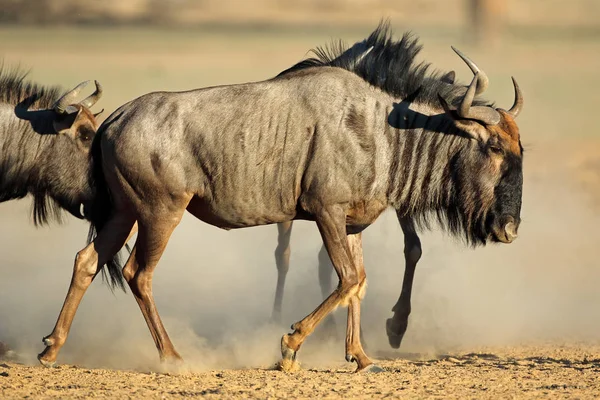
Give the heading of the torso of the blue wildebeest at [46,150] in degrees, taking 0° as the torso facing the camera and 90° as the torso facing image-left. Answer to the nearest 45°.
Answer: approximately 270°

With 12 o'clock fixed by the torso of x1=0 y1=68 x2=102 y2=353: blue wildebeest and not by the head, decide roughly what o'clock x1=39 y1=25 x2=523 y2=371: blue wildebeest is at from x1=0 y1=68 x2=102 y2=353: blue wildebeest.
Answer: x1=39 y1=25 x2=523 y2=371: blue wildebeest is roughly at 1 o'clock from x1=0 y1=68 x2=102 y2=353: blue wildebeest.

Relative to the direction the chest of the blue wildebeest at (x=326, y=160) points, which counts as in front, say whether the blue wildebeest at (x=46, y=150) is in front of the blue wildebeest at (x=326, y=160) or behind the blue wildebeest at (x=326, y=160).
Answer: behind

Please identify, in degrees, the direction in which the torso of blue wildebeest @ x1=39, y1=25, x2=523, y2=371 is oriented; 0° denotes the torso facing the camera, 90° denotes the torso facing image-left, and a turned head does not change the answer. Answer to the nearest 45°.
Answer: approximately 270°

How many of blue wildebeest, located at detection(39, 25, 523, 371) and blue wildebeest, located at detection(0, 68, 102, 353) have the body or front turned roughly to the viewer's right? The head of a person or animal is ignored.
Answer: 2
